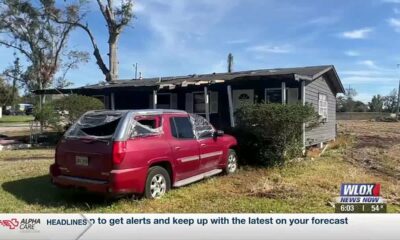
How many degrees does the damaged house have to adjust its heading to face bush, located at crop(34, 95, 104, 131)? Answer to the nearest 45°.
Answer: approximately 45° to its right

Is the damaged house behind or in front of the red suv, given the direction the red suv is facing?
in front

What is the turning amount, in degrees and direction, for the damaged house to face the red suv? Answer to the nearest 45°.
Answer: approximately 45° to its left

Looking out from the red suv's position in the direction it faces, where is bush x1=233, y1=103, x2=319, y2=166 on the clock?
The bush is roughly at 12 o'clock from the red suv.

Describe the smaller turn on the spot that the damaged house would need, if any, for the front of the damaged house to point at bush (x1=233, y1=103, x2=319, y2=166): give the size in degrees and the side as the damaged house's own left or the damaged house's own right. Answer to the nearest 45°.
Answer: approximately 45° to the damaged house's own left

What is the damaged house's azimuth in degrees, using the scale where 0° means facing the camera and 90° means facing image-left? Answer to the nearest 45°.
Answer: approximately 45°

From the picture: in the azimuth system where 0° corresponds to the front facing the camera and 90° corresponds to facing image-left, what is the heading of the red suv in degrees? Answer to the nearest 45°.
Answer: approximately 225°

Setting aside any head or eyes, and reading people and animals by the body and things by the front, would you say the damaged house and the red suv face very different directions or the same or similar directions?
very different directions

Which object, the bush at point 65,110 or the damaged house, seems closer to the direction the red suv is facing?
the damaged house
